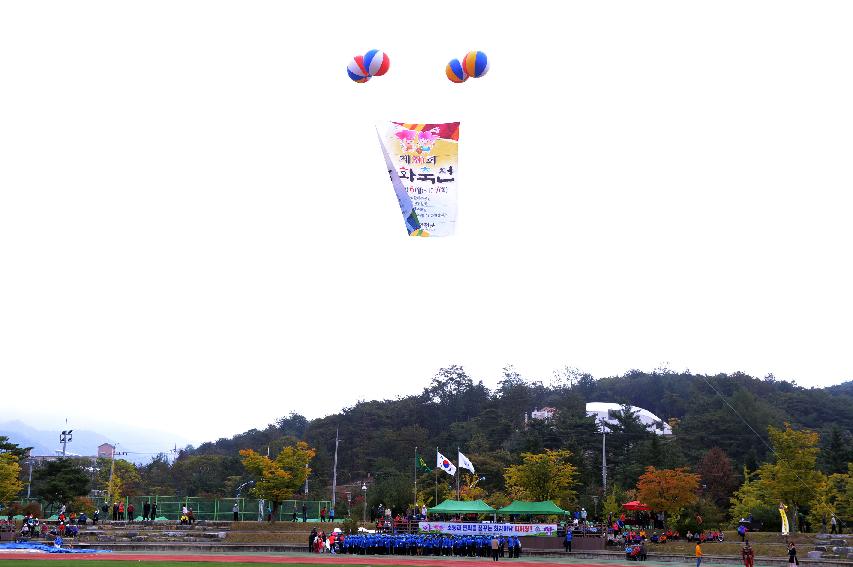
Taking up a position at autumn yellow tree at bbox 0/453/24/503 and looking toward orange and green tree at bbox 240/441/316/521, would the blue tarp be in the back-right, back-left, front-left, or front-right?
front-right

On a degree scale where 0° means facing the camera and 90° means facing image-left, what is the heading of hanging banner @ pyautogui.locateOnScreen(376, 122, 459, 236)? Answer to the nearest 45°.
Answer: approximately 0°

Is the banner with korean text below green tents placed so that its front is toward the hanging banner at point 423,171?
yes

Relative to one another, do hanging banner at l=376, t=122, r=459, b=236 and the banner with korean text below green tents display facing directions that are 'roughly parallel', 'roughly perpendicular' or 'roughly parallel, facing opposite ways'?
roughly parallel

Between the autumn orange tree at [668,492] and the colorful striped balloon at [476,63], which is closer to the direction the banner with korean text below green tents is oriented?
the colorful striped balloon

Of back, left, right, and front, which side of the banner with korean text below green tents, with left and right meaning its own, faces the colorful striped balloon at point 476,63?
front

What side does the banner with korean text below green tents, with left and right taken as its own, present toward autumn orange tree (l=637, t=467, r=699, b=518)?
left

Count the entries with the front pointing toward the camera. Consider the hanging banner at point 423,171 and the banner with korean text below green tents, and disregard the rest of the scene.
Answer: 2

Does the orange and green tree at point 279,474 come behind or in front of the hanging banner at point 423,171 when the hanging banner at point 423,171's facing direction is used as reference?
behind

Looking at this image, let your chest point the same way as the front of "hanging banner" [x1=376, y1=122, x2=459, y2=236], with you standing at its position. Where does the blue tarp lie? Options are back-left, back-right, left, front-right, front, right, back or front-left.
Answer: back-right

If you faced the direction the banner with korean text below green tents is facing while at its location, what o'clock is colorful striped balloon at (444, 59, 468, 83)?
The colorful striped balloon is roughly at 12 o'clock from the banner with korean text below green tents.

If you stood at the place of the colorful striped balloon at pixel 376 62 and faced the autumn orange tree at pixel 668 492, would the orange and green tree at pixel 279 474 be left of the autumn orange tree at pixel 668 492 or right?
left

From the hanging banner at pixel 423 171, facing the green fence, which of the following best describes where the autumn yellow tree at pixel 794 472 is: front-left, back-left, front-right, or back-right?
front-right

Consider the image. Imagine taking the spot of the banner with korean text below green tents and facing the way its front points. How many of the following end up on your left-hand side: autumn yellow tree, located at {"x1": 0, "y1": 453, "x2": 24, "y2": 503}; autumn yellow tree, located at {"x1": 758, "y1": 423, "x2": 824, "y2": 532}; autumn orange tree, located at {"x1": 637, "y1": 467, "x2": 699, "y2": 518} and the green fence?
2

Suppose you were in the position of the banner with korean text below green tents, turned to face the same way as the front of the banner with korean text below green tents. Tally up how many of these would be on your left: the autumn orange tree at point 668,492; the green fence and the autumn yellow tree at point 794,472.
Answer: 2

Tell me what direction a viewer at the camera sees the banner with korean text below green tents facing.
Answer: facing the viewer

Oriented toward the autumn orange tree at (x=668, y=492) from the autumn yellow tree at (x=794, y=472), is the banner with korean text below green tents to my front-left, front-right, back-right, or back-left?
front-left
